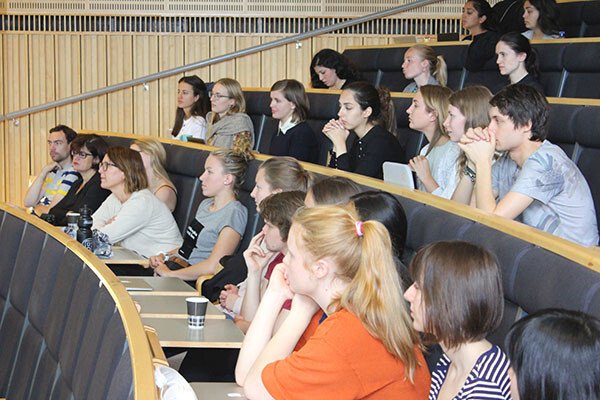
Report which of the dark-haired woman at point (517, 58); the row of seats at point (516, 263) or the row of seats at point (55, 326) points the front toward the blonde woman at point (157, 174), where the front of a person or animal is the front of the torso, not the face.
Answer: the dark-haired woman

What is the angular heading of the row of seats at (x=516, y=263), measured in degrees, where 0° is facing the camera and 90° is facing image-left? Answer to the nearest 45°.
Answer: approximately 45°

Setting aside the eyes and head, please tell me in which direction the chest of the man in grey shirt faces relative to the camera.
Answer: to the viewer's left

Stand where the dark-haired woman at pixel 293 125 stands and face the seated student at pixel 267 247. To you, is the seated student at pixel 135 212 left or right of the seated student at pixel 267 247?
right

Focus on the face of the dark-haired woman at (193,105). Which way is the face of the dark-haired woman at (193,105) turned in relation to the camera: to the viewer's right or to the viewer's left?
to the viewer's left

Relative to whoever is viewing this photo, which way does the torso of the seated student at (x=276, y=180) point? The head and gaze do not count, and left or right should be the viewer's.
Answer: facing to the left of the viewer

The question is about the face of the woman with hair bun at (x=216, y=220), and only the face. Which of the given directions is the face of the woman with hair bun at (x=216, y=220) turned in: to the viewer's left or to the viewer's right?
to the viewer's left

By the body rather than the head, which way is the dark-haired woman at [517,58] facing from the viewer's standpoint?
to the viewer's left

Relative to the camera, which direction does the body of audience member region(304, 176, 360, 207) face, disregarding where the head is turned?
to the viewer's left

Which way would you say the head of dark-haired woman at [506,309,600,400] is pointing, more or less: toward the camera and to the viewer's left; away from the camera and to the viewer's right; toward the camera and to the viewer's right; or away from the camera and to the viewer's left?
away from the camera and to the viewer's left

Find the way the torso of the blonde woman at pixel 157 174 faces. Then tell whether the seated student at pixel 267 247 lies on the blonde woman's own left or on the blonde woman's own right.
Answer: on the blonde woman's own left

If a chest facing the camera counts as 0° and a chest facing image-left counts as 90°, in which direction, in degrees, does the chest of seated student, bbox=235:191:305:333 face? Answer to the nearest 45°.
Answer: approximately 90°

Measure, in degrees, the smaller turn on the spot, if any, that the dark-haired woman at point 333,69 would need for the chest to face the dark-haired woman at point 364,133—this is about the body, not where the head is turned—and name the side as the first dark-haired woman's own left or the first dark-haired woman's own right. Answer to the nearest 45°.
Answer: approximately 45° to the first dark-haired woman's own left

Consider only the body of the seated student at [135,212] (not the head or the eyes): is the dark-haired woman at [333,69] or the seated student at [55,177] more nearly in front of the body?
the seated student

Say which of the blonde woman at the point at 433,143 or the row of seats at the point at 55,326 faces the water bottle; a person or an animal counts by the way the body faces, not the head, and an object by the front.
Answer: the blonde woman

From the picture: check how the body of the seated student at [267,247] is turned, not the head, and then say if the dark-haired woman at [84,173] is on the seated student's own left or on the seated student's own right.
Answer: on the seated student's own right

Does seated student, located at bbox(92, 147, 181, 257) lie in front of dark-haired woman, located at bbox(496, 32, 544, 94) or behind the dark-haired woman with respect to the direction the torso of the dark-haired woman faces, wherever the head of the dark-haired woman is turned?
in front

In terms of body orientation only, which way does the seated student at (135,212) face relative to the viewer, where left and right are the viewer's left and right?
facing to the left of the viewer

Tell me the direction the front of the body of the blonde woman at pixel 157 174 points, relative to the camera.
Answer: to the viewer's left
